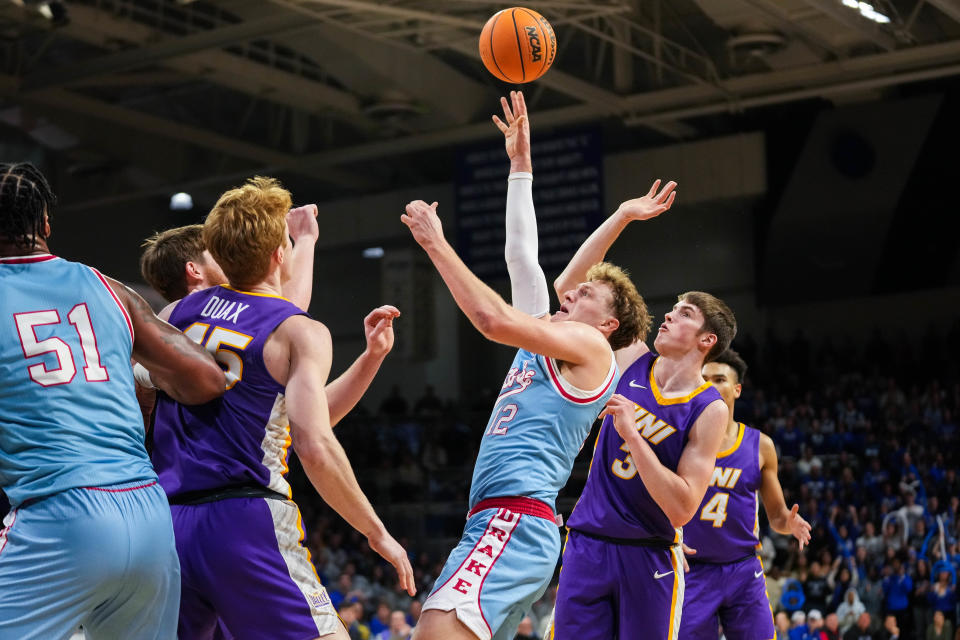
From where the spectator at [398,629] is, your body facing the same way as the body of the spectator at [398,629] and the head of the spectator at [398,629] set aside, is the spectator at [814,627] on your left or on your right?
on your left

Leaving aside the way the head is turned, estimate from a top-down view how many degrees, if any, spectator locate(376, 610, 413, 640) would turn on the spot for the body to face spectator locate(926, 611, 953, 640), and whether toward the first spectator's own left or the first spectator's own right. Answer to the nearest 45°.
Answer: approximately 90° to the first spectator's own left

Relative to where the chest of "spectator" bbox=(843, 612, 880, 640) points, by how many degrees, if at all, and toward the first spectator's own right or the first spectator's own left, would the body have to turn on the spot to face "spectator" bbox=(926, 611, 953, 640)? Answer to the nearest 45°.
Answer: approximately 90° to the first spectator's own left

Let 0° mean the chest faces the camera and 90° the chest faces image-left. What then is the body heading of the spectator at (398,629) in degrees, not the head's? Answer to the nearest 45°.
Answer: approximately 0°

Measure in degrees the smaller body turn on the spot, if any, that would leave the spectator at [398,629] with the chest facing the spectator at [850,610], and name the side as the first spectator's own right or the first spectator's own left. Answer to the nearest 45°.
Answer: approximately 90° to the first spectator's own left

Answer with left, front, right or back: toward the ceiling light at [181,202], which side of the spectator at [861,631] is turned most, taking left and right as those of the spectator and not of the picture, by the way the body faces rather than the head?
right

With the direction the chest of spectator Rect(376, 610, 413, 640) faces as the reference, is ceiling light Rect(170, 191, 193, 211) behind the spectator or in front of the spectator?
behind

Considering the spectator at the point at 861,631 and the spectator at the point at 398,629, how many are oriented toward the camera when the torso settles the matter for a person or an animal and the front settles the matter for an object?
2

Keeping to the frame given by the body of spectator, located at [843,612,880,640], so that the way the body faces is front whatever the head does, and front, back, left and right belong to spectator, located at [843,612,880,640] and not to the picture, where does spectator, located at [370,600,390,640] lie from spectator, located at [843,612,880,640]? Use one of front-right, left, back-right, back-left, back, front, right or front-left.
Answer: right

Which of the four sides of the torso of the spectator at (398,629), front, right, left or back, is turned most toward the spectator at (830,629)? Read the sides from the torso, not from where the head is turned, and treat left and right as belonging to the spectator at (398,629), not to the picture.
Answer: left

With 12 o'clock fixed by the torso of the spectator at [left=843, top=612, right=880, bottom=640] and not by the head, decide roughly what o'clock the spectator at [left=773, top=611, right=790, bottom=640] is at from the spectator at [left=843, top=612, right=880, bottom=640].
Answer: the spectator at [left=773, top=611, right=790, bottom=640] is roughly at 2 o'clock from the spectator at [left=843, top=612, right=880, bottom=640].

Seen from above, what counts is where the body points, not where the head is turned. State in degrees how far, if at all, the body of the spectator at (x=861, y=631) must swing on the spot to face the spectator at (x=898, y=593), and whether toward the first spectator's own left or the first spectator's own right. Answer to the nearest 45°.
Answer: approximately 135° to the first spectator's own left
